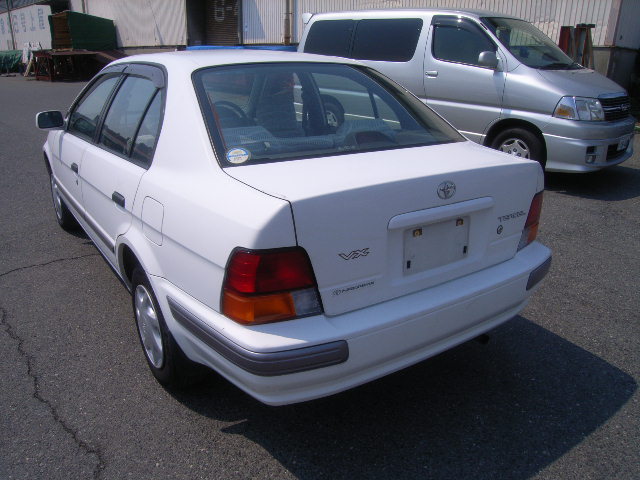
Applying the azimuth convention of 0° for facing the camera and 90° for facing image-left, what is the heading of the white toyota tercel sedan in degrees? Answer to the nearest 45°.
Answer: approximately 135°

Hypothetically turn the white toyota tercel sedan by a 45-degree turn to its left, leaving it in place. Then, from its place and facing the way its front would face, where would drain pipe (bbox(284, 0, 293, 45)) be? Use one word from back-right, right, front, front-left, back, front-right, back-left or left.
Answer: right

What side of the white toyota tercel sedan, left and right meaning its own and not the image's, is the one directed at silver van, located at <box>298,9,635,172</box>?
right
